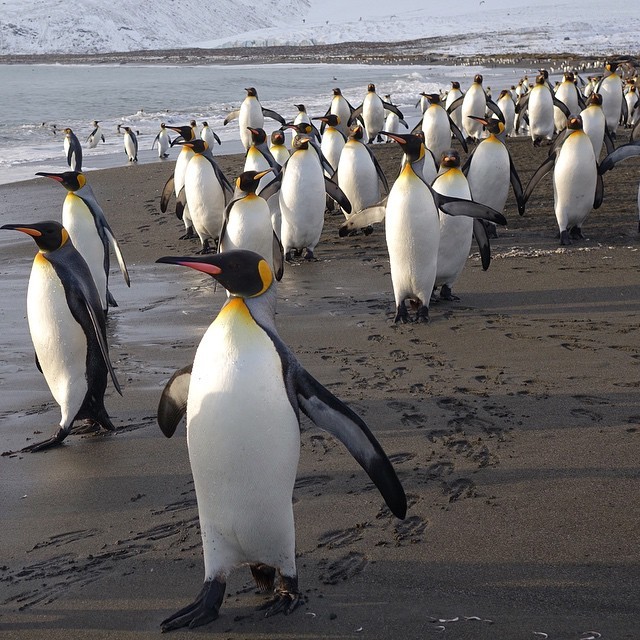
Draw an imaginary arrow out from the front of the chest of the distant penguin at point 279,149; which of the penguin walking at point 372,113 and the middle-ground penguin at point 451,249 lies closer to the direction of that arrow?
the middle-ground penguin

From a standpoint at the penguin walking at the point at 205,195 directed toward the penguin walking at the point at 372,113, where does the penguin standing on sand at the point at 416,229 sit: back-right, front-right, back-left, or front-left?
back-right

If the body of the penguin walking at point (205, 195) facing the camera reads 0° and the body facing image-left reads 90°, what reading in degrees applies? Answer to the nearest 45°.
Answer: approximately 45°

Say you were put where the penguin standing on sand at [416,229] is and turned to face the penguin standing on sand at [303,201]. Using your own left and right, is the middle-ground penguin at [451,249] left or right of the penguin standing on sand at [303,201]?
right

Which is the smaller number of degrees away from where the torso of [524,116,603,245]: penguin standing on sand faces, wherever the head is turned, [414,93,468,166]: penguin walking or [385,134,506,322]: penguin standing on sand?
the penguin standing on sand

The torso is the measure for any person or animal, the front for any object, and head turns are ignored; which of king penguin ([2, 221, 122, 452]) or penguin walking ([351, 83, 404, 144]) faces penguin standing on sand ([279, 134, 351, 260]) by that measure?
the penguin walking
